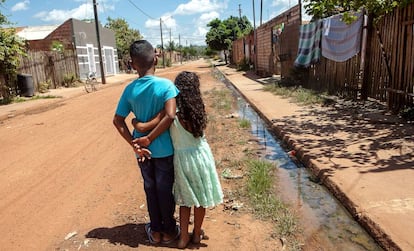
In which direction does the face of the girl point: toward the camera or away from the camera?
away from the camera

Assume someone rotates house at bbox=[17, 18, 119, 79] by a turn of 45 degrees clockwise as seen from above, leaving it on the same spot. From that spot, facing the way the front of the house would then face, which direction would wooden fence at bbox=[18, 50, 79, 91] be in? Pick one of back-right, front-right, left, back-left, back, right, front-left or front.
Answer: front

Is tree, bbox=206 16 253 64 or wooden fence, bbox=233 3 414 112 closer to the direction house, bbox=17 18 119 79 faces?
the wooden fence

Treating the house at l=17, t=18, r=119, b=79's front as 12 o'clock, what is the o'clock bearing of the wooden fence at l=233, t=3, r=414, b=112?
The wooden fence is roughly at 1 o'clock from the house.

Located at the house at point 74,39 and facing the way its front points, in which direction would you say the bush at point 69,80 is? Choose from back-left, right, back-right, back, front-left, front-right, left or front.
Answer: front-right

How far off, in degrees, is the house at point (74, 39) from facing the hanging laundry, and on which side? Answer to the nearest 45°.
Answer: approximately 45° to its right

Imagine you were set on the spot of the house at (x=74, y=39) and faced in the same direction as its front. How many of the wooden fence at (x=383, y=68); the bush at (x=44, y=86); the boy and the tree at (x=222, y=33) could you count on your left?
1

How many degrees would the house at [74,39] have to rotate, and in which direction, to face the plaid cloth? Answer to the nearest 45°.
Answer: approximately 45° to its right

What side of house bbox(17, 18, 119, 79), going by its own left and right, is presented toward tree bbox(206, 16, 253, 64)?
left

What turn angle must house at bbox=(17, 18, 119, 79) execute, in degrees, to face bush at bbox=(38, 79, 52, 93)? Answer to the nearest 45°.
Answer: approximately 45° to its right
